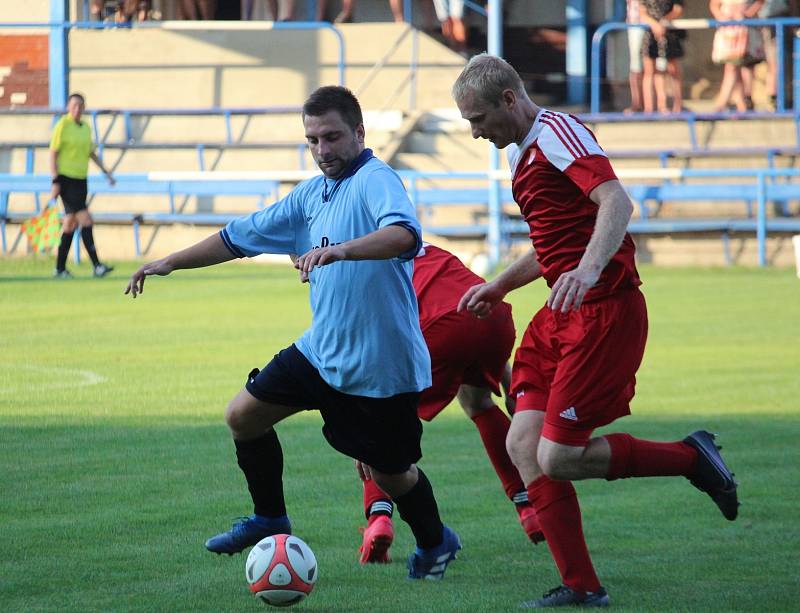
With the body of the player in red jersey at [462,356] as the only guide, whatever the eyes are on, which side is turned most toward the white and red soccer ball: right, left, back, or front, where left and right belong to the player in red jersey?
front

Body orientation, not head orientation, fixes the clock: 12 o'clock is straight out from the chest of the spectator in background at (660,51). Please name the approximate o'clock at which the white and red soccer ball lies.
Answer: The white and red soccer ball is roughly at 12 o'clock from the spectator in background.

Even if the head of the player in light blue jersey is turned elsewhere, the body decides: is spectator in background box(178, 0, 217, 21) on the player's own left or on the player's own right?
on the player's own right

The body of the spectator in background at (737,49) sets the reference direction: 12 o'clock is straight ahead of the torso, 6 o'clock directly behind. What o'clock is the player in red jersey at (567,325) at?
The player in red jersey is roughly at 12 o'clock from the spectator in background.

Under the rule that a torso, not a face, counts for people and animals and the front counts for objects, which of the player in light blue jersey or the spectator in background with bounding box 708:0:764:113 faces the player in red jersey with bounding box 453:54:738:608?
the spectator in background

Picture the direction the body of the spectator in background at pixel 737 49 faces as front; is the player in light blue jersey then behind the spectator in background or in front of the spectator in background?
in front

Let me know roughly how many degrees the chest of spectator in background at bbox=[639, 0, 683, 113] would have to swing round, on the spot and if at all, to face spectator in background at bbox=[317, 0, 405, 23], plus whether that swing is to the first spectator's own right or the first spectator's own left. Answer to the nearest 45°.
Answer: approximately 135° to the first spectator's own right

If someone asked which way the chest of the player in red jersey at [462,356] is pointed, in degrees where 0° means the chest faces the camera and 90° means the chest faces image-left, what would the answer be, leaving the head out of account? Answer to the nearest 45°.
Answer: approximately 45°

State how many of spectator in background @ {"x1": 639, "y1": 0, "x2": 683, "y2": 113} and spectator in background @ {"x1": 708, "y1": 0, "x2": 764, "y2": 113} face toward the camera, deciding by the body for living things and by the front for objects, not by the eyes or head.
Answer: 2

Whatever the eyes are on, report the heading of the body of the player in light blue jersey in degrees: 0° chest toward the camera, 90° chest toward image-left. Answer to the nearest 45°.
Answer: approximately 45°

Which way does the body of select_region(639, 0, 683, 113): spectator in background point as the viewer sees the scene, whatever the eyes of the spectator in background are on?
toward the camera

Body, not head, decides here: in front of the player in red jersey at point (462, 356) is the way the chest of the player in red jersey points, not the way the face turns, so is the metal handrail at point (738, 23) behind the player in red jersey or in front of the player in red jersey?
behind

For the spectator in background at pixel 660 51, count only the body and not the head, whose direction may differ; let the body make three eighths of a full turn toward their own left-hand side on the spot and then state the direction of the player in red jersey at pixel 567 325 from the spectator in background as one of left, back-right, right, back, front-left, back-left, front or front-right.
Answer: back-right

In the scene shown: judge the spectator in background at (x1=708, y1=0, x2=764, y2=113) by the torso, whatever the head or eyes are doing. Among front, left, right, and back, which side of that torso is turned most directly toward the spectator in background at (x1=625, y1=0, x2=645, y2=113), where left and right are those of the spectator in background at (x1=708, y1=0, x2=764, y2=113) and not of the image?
right

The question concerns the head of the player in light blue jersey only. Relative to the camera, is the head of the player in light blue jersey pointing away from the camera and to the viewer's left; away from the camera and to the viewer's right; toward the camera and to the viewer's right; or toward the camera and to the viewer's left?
toward the camera and to the viewer's left

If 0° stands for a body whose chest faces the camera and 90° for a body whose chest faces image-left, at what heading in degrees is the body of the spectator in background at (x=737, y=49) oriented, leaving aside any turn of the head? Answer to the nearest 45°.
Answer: approximately 0°
